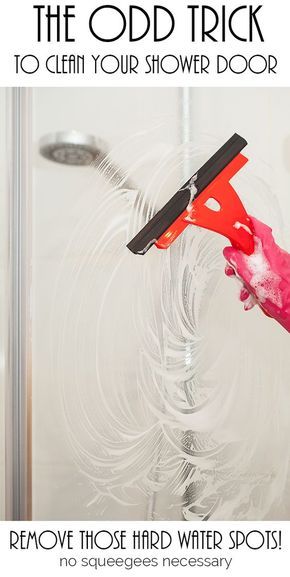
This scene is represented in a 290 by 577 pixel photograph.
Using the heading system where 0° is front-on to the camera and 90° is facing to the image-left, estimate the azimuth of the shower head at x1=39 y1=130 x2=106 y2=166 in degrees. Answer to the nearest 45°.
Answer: approximately 45°
